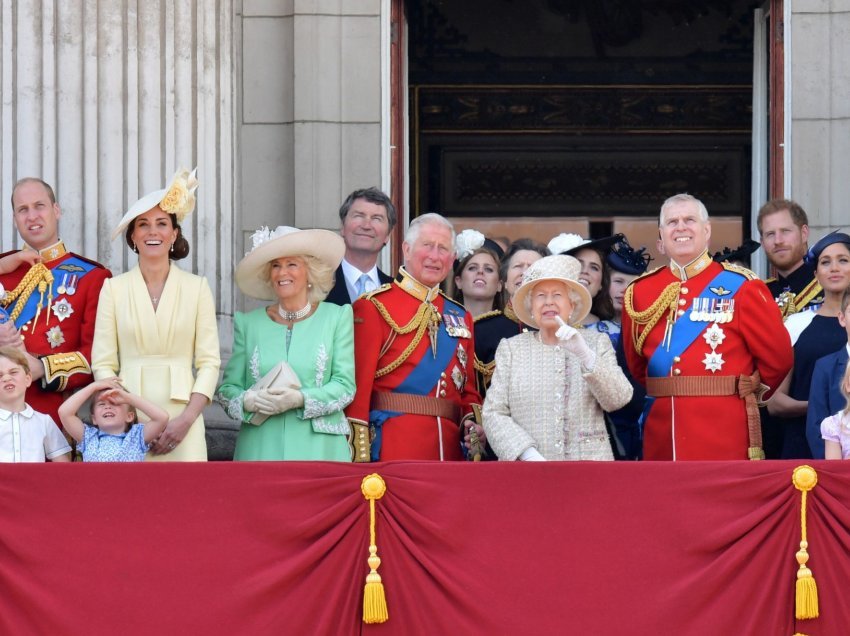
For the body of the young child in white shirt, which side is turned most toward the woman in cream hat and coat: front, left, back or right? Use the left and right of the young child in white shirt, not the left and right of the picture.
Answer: left

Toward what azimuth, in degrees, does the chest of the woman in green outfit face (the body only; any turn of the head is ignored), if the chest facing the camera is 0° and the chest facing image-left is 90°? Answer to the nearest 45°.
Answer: approximately 0°

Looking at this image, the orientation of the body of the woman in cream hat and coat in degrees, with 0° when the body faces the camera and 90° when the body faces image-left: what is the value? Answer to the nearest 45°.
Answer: approximately 0°
